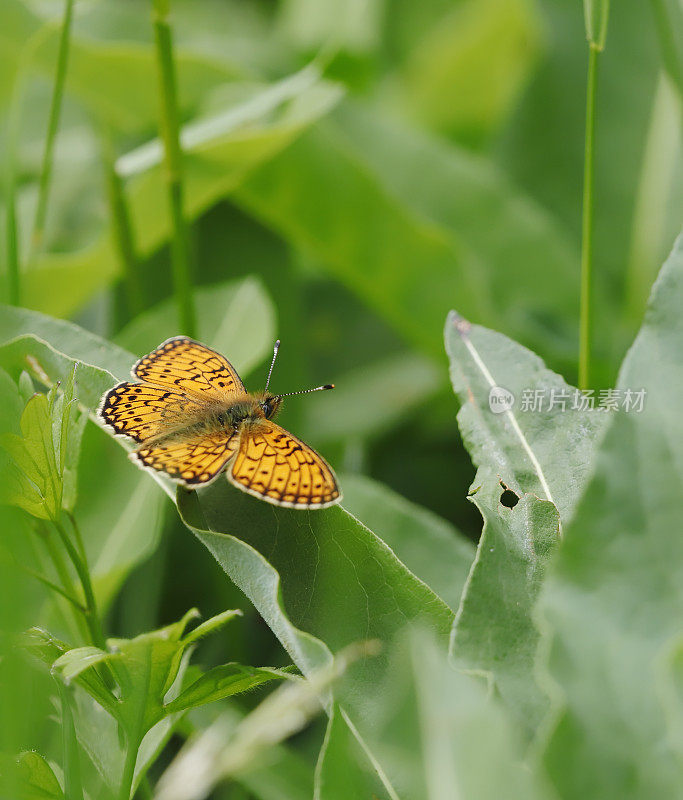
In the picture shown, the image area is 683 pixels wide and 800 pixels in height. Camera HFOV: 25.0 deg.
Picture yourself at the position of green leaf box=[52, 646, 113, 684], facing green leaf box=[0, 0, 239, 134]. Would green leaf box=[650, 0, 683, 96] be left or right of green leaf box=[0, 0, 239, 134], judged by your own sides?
right

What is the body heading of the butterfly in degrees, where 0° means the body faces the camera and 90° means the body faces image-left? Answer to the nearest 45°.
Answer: approximately 225°
